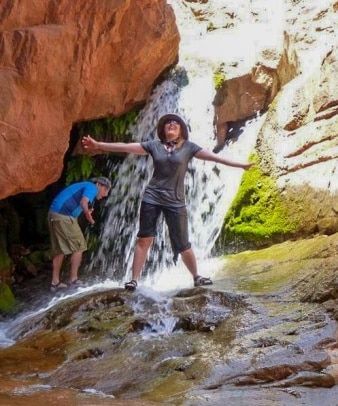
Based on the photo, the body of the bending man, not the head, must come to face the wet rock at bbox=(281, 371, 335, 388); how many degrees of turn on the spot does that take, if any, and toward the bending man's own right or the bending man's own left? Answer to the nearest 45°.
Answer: approximately 90° to the bending man's own right

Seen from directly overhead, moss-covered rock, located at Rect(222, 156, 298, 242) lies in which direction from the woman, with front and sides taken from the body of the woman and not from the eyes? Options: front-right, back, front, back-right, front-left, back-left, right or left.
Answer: back-left

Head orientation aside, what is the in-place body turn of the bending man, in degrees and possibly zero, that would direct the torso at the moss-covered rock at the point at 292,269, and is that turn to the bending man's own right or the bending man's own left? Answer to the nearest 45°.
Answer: approximately 45° to the bending man's own right

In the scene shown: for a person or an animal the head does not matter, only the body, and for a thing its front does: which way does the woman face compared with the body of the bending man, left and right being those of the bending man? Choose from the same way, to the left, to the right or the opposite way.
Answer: to the right

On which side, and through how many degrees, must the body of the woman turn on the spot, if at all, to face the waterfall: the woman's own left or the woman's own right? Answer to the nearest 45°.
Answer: approximately 180°

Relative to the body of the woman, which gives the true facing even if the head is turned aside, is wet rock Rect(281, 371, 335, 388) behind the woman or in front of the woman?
in front

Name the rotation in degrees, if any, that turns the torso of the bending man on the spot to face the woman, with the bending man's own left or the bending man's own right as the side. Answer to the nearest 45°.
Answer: approximately 45° to the bending man's own right

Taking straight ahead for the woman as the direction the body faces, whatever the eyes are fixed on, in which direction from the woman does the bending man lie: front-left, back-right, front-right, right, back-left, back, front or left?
back-right

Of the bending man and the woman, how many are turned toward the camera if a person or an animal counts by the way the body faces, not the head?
1

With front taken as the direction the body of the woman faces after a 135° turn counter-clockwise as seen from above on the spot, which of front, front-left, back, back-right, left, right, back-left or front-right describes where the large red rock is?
left

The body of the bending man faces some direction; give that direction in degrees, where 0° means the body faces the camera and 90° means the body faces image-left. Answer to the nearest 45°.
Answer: approximately 270°

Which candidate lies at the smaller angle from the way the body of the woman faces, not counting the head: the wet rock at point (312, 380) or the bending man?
the wet rock

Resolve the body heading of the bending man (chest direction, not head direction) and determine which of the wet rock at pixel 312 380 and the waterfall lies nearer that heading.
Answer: the waterfall
